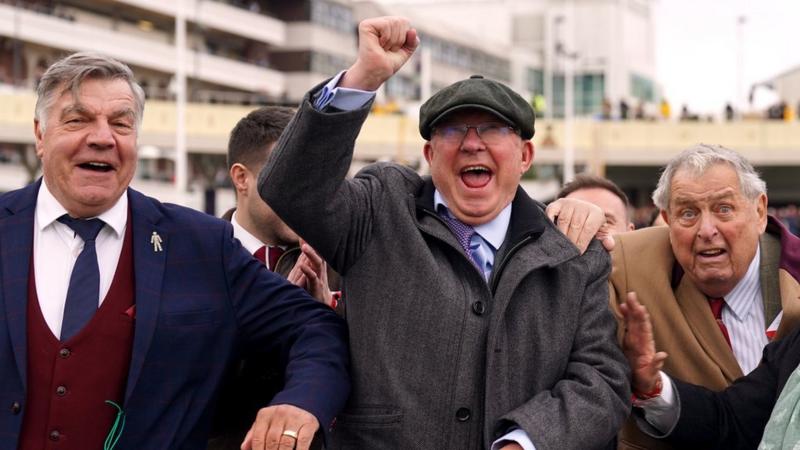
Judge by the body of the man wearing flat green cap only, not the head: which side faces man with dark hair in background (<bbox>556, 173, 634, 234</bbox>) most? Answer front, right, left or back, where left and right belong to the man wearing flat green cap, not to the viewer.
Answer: back

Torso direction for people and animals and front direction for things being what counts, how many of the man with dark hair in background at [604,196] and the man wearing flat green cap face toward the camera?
2

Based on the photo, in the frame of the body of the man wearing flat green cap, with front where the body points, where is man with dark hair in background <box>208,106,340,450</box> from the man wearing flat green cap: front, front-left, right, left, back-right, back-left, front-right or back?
back-right

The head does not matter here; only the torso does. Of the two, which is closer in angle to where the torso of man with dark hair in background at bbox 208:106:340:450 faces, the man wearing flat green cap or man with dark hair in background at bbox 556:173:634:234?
the man wearing flat green cap

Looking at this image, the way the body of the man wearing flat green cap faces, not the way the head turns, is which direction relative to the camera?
toward the camera

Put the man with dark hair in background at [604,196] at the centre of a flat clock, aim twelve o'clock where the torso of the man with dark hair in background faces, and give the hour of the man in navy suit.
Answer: The man in navy suit is roughly at 1 o'clock from the man with dark hair in background.

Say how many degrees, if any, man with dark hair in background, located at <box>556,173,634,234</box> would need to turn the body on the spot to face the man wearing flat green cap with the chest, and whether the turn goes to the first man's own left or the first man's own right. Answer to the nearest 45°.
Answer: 0° — they already face them

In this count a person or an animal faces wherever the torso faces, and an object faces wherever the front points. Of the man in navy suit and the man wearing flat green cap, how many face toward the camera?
2

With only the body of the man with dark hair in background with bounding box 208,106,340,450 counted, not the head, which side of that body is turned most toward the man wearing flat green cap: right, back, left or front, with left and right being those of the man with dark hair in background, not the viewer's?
front
